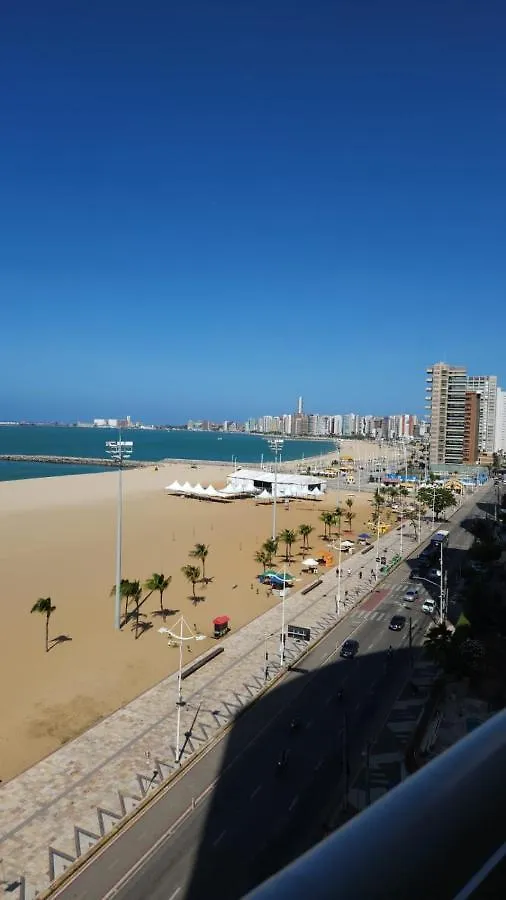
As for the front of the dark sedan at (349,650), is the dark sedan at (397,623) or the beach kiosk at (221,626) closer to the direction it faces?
the beach kiosk

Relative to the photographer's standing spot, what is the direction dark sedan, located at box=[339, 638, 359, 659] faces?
facing the viewer and to the left of the viewer

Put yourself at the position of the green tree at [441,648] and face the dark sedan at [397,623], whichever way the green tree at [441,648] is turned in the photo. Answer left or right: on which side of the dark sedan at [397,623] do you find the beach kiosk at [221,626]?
left

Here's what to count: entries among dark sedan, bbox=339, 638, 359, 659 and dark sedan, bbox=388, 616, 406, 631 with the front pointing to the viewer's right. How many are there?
0

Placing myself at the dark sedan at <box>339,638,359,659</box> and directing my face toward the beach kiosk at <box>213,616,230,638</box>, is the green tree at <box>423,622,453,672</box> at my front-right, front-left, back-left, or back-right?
back-left

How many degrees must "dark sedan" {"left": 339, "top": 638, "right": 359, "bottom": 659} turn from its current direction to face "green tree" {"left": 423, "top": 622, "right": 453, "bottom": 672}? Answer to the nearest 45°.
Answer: approximately 90° to its left

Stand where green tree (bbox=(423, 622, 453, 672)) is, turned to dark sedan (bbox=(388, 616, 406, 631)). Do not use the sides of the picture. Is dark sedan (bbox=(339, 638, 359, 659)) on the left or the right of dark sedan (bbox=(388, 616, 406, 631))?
left
